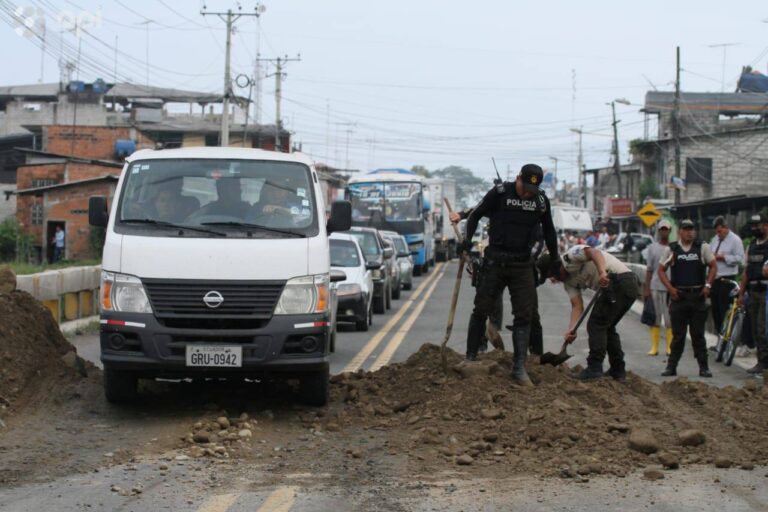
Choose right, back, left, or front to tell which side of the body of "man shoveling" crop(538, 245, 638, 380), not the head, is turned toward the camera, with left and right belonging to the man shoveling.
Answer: left

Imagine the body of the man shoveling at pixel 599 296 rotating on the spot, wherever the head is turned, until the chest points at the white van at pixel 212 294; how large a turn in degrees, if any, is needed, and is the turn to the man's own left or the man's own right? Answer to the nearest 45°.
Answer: approximately 45° to the man's own left

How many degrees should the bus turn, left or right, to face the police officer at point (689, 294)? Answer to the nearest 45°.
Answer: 0° — it already faces them

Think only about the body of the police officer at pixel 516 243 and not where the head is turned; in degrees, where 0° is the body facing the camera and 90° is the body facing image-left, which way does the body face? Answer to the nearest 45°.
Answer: approximately 0°

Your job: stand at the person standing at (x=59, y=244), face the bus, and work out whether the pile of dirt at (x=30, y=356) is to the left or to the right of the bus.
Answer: right

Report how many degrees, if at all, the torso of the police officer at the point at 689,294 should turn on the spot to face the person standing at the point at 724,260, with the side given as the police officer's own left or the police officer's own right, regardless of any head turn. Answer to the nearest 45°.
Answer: approximately 180°

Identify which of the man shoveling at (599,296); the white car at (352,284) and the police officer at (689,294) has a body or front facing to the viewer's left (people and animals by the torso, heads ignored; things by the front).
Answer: the man shoveling

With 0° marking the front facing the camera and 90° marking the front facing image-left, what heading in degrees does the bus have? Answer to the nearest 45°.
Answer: approximately 0°

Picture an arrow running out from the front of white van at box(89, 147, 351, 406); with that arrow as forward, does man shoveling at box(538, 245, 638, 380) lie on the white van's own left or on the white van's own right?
on the white van's own left
